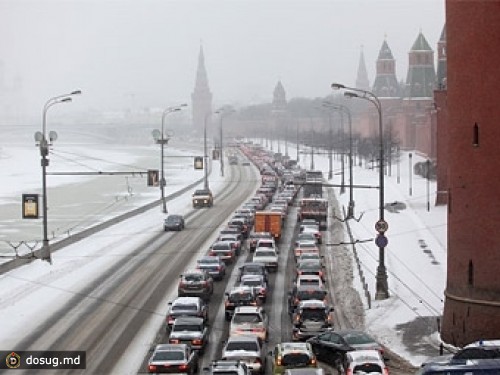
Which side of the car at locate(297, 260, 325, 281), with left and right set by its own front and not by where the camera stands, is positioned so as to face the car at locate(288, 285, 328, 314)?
back

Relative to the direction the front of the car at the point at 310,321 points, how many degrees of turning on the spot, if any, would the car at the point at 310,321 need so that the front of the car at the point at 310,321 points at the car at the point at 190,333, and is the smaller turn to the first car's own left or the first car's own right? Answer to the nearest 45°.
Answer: approximately 135° to the first car's own left

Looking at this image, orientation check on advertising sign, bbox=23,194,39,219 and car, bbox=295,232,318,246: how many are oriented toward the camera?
1

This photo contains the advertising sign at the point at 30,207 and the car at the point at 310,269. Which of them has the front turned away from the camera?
the car

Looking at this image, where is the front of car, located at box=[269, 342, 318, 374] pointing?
away from the camera

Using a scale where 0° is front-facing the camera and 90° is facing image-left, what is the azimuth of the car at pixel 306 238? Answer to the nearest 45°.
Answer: approximately 180°

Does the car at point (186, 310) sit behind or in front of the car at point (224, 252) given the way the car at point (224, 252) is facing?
behind

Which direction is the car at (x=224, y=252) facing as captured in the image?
away from the camera

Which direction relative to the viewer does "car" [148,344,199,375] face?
away from the camera

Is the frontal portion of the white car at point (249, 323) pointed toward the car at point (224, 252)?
yes

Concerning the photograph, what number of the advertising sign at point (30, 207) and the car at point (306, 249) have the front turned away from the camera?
1

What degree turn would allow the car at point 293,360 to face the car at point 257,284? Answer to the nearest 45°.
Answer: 0° — it already faces it

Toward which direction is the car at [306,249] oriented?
away from the camera

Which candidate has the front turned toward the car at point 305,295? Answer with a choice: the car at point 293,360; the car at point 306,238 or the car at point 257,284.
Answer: the car at point 293,360

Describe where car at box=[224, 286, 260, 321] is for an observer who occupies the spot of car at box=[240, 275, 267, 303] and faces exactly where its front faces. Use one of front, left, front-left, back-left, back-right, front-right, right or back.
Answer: back

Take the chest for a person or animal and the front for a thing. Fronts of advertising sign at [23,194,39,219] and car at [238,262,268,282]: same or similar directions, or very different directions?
very different directions
